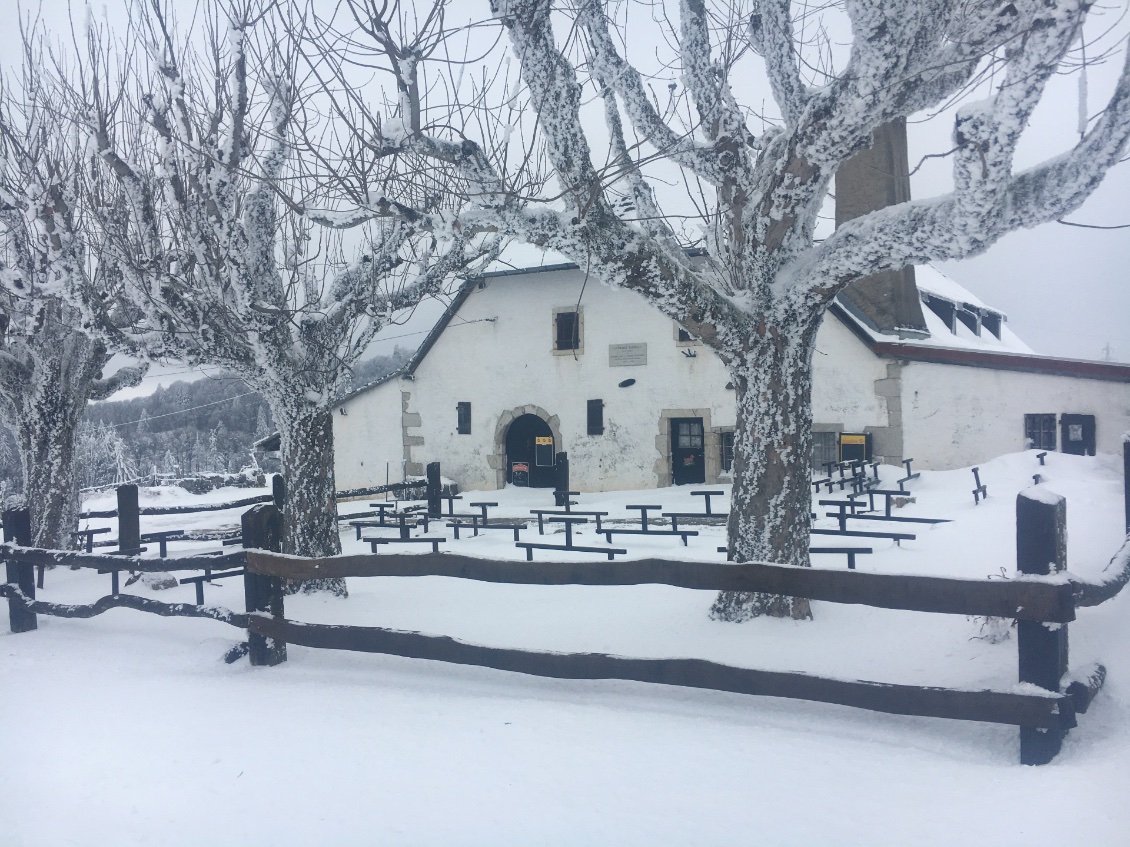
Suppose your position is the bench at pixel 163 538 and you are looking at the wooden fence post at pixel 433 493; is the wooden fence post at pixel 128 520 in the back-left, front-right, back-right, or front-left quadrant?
back-right

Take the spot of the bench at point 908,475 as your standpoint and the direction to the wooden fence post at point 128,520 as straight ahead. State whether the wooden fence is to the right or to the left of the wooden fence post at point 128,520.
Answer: left

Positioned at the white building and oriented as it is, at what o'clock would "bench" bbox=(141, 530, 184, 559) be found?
The bench is roughly at 1 o'clock from the white building.

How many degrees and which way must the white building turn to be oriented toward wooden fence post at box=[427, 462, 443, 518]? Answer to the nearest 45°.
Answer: approximately 45° to its right

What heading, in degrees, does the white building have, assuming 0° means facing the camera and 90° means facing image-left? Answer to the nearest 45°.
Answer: approximately 0°
